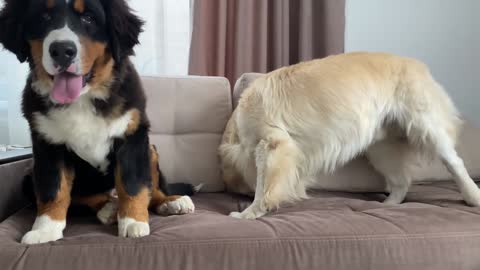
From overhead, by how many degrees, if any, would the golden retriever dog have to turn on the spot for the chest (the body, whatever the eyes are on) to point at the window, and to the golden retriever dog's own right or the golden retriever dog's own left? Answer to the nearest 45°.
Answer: approximately 45° to the golden retriever dog's own right

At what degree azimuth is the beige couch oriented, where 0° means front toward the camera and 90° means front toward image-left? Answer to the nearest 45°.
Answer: approximately 0°

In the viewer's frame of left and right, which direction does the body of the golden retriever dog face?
facing to the left of the viewer

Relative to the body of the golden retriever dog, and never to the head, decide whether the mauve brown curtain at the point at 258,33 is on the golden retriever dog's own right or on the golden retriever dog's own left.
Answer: on the golden retriever dog's own right

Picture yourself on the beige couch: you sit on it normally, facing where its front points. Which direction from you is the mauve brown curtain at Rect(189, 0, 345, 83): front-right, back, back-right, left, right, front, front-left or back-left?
back

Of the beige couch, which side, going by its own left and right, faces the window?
back
